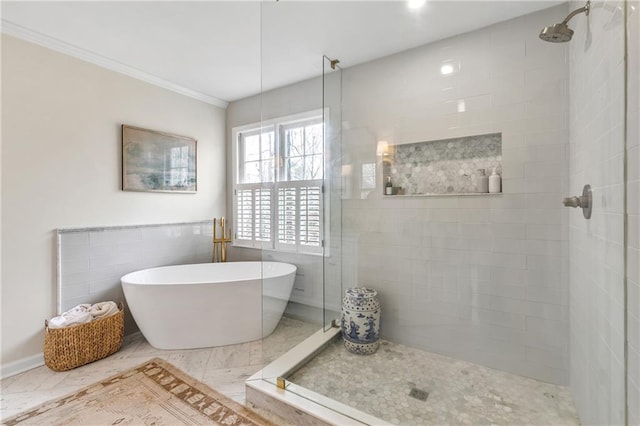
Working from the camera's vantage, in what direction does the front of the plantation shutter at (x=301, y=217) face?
facing the viewer and to the left of the viewer

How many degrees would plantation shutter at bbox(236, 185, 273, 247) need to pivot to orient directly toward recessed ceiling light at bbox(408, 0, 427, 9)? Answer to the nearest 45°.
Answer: approximately 90° to its left

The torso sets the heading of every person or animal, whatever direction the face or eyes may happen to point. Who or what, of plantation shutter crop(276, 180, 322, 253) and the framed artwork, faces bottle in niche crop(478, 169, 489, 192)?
the framed artwork

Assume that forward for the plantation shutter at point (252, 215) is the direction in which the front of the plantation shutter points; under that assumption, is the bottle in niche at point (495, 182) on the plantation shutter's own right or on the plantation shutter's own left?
on the plantation shutter's own left

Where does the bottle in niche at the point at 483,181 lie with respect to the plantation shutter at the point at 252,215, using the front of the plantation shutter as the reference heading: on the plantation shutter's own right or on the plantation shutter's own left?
on the plantation shutter's own left

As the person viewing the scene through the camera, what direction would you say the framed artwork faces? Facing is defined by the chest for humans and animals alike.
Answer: facing the viewer and to the right of the viewer

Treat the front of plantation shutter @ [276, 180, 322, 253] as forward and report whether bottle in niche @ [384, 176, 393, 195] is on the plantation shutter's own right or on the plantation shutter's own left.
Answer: on the plantation shutter's own left

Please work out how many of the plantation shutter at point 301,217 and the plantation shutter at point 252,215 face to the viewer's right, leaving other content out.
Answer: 0

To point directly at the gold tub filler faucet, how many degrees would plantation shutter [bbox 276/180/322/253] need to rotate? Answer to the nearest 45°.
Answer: approximately 90° to its right

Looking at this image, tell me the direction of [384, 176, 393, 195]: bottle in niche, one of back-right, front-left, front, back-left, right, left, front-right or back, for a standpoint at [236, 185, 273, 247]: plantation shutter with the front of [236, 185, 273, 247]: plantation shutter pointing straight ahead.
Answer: left

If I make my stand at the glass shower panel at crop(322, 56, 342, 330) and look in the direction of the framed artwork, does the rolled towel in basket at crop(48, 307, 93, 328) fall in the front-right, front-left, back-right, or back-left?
front-left

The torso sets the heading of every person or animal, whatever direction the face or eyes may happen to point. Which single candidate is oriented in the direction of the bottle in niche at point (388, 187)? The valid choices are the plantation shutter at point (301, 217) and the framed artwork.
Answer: the framed artwork

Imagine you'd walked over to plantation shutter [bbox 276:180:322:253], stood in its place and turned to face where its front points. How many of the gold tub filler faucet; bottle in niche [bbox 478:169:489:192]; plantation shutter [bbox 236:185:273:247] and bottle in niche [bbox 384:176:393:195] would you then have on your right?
2

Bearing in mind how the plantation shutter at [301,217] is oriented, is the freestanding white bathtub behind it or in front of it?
in front
